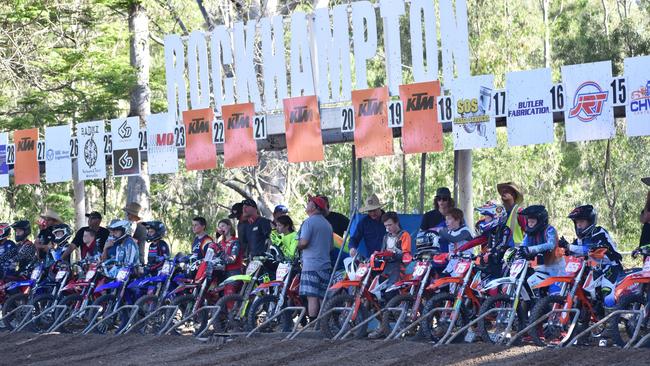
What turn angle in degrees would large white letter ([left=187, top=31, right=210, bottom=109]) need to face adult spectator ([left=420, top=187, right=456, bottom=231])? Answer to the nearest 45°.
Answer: approximately 45° to its left

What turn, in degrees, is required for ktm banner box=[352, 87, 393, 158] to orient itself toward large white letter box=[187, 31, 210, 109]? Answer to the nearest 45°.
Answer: approximately 135° to its right

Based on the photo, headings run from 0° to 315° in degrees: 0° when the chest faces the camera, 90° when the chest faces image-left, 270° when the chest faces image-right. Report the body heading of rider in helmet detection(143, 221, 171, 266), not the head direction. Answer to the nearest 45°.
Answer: approximately 45°

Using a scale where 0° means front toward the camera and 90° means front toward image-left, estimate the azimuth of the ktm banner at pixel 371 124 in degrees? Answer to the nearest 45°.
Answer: approximately 0°

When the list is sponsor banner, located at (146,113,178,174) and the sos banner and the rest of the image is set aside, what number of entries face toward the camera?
2

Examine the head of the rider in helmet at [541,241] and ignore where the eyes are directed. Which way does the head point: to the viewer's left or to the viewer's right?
to the viewer's left

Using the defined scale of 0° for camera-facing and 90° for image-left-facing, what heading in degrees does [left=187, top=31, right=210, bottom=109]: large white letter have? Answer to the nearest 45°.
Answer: approximately 0°
